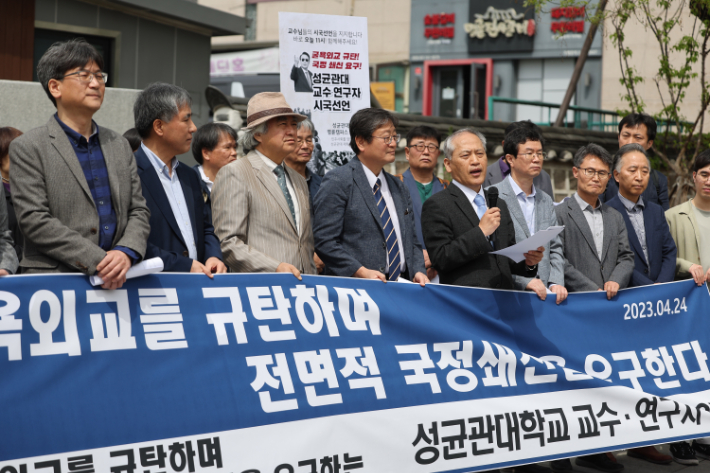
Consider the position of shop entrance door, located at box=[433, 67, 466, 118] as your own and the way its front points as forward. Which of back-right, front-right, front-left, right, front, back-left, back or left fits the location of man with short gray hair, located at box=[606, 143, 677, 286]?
front

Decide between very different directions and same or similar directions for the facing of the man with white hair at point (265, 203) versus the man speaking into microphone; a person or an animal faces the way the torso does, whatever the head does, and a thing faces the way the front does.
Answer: same or similar directions

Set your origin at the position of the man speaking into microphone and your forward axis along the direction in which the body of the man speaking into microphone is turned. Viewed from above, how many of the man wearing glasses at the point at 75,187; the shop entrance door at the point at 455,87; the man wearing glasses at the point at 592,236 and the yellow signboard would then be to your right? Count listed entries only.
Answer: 1

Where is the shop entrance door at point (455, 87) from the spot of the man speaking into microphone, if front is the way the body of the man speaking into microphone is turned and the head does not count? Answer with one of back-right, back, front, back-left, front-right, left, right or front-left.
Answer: back-left

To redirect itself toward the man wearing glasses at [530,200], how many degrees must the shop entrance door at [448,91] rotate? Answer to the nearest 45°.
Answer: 0° — it already faces them

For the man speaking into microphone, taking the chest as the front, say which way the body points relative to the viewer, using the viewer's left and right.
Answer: facing the viewer and to the right of the viewer

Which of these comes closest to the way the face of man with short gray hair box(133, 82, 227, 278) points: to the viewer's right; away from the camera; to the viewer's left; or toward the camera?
to the viewer's right

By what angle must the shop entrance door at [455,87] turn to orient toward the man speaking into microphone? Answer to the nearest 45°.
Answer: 0° — it already faces them

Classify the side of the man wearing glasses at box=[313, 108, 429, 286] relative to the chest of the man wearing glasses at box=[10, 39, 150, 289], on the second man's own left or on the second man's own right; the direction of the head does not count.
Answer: on the second man's own left

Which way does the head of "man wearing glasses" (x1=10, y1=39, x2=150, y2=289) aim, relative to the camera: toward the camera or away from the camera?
toward the camera

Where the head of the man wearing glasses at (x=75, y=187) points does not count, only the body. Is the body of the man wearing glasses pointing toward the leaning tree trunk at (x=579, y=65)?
no

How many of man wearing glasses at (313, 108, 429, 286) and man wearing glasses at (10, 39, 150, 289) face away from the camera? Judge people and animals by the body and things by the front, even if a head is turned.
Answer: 0

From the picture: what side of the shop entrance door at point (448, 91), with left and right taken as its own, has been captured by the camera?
front

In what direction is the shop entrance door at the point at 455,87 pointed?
toward the camera

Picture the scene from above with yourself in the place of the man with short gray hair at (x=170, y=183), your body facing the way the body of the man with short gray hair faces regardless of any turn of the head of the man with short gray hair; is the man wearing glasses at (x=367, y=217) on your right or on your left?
on your left

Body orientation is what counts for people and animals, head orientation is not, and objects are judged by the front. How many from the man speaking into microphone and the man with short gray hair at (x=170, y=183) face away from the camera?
0
